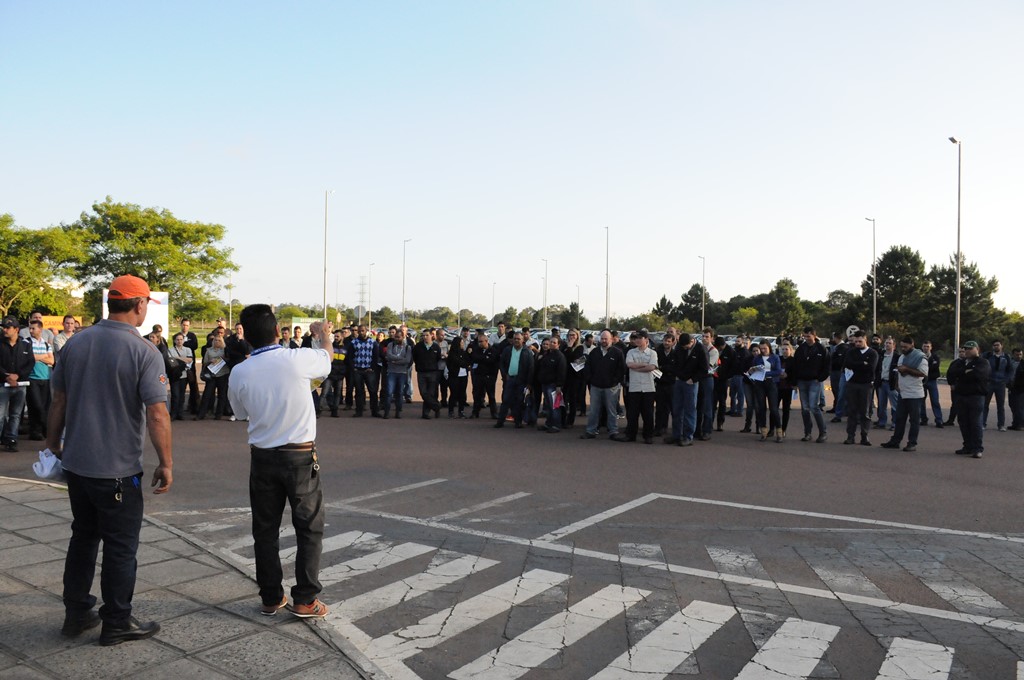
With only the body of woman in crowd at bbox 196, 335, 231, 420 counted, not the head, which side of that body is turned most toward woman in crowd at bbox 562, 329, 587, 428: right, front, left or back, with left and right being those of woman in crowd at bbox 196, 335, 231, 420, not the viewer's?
left

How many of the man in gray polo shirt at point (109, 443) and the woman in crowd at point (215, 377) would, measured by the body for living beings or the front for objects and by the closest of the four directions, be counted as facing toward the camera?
1

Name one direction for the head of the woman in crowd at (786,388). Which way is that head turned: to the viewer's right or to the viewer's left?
to the viewer's left

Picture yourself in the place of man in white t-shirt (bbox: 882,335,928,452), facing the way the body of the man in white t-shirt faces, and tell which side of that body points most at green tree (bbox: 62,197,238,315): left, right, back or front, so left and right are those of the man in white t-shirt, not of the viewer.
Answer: right

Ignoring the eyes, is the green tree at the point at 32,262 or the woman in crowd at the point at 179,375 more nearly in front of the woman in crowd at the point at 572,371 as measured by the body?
the woman in crowd

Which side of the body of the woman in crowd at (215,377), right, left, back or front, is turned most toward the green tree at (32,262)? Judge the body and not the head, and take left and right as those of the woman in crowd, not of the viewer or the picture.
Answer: back

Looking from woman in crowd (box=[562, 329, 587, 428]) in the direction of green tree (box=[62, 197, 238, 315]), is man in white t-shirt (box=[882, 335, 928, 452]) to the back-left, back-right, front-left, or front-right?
back-right

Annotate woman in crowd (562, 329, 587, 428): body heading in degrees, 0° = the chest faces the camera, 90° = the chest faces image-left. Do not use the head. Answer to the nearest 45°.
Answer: approximately 45°

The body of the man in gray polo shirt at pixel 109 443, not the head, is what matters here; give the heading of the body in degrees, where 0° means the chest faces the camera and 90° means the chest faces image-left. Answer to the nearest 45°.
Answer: approximately 225°
